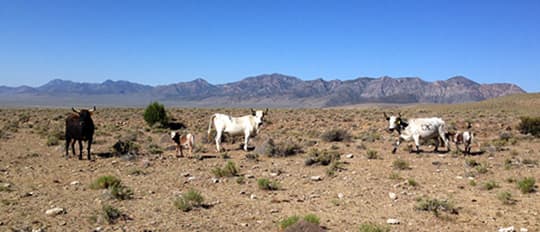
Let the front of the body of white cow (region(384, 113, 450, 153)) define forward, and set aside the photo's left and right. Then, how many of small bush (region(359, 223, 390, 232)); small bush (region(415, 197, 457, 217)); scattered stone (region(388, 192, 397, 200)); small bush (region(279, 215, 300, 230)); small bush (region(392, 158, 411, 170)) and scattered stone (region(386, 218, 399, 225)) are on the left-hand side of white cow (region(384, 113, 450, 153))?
6

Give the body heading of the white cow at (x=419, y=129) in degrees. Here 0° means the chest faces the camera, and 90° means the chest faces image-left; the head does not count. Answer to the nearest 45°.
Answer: approximately 90°

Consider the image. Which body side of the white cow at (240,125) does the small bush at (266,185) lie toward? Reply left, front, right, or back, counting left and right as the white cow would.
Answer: right

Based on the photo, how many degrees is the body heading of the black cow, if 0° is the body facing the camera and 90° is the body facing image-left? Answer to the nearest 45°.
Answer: approximately 315°

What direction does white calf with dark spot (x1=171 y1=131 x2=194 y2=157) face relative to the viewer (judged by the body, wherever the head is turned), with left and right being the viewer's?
facing the viewer and to the left of the viewer

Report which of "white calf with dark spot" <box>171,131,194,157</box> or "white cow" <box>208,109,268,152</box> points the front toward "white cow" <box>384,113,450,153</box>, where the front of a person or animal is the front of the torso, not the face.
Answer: "white cow" <box>208,109,268,152</box>

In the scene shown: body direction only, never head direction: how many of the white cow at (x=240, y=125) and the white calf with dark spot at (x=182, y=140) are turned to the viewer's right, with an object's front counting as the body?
1

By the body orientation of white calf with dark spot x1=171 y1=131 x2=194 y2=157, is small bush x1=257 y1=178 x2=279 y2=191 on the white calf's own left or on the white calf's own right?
on the white calf's own left

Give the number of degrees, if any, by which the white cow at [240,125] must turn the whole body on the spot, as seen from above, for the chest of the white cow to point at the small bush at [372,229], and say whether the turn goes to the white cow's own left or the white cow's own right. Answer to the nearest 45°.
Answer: approximately 90° to the white cow's own right

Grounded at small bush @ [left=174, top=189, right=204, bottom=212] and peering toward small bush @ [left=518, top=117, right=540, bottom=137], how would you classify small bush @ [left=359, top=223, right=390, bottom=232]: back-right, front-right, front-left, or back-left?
front-right

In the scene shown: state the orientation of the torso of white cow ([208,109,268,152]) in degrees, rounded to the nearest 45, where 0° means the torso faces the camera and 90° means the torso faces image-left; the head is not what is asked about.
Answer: approximately 270°

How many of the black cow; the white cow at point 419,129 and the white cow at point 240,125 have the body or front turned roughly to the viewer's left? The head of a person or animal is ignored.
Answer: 1
